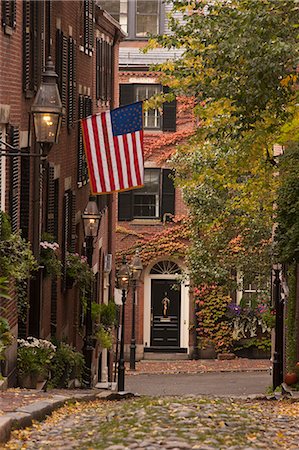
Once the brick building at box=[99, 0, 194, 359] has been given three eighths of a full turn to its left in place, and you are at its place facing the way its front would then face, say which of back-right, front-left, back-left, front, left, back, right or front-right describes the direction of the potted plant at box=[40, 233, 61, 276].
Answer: back-right

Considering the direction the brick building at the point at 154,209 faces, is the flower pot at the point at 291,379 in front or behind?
in front

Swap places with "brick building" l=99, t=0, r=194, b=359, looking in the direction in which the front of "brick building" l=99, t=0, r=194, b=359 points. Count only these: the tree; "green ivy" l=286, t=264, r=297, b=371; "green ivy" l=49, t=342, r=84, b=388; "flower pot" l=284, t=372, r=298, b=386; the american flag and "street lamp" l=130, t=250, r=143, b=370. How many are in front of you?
6

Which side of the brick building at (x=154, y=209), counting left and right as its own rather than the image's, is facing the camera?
front

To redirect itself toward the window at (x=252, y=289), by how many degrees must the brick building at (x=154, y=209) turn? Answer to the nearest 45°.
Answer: approximately 45° to its left

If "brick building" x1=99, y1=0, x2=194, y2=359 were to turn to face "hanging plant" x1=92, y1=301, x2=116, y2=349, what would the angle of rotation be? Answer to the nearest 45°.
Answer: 0° — it already faces it

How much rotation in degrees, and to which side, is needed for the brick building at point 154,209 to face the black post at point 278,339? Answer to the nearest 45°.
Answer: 0° — it already faces it

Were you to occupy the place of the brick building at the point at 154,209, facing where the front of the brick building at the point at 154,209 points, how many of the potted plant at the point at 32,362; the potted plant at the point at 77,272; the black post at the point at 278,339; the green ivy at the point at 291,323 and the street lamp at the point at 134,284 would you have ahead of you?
5

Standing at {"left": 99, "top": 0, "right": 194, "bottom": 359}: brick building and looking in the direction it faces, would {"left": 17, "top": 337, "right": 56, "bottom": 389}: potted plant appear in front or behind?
in front

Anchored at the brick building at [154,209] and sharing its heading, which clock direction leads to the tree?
The tree is roughly at 12 o'clock from the brick building.

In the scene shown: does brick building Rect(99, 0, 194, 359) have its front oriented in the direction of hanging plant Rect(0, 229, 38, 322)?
yes

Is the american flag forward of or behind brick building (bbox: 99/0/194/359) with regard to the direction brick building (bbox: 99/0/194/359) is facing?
forward

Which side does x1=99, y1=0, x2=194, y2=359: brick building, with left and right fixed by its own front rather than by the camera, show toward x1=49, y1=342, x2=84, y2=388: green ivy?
front

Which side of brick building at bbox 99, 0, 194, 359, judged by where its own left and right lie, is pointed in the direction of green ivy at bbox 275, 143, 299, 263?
front

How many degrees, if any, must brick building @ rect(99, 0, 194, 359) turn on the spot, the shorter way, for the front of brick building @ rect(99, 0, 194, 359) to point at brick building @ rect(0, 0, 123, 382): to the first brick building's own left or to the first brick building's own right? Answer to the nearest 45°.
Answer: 0° — it already faces it
